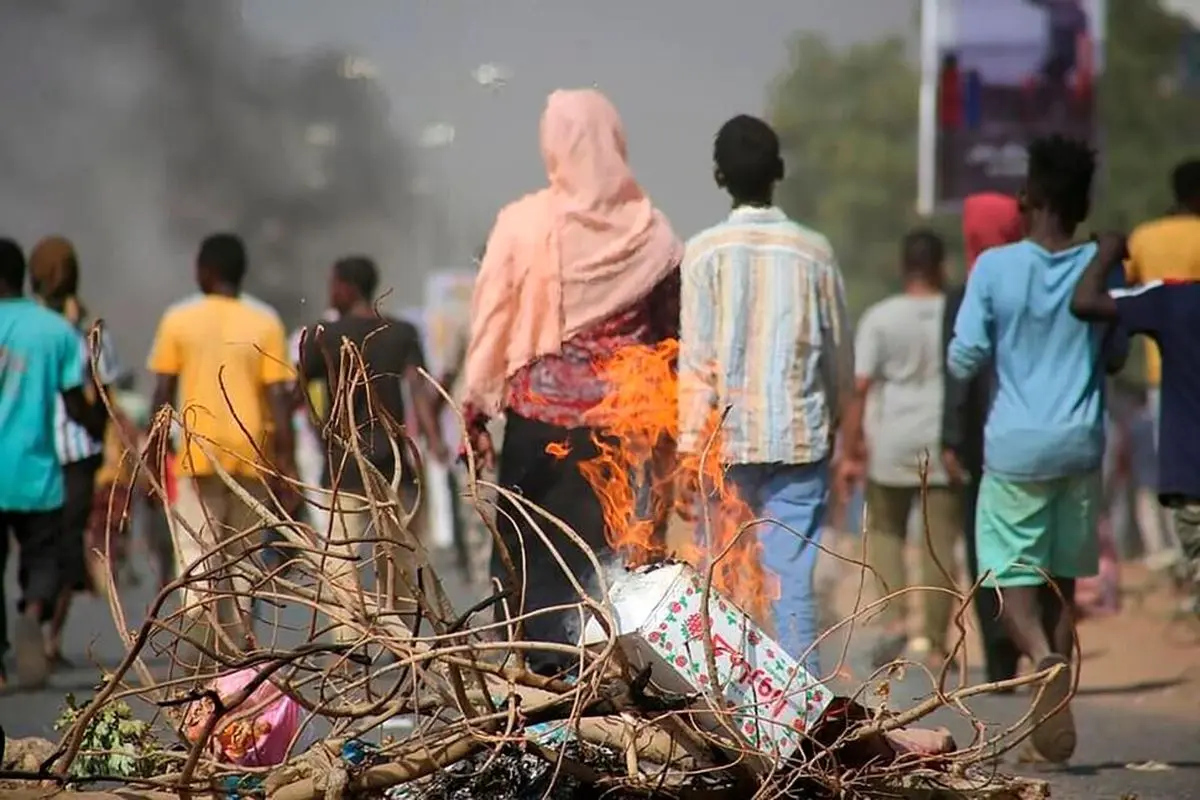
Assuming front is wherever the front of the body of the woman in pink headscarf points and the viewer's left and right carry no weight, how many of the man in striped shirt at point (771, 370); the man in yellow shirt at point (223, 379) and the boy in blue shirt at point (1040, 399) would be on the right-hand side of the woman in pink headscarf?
2

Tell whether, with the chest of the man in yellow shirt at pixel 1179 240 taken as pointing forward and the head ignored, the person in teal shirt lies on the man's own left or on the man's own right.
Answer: on the man's own left

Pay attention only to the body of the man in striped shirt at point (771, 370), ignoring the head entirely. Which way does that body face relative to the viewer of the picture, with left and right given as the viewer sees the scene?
facing away from the viewer

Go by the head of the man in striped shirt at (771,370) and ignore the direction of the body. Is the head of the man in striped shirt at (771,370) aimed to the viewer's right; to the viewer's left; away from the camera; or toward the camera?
away from the camera

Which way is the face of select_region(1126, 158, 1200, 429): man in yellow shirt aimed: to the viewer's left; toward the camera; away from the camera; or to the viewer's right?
away from the camera

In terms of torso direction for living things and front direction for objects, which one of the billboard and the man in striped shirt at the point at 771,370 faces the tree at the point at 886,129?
the man in striped shirt

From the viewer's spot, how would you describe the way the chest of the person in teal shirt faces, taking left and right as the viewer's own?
facing away from the viewer

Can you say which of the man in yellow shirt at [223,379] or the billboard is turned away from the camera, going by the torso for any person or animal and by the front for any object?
the man in yellow shirt

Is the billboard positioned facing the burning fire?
yes

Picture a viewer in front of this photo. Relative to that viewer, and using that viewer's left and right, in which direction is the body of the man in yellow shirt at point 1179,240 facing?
facing away from the viewer

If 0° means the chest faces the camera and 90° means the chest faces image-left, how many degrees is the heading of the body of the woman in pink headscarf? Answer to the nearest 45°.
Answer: approximately 180°

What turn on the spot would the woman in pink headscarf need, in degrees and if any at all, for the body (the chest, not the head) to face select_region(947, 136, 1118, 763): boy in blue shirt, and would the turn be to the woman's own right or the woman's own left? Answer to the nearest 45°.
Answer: approximately 90° to the woman's own right

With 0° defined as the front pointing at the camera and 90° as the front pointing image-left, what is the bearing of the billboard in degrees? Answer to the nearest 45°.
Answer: approximately 0°

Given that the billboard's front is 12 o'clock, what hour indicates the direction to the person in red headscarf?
The person in red headscarf is roughly at 12 o'clock from the billboard.

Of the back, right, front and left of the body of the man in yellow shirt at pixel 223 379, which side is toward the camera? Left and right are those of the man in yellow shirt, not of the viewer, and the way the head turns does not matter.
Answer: back

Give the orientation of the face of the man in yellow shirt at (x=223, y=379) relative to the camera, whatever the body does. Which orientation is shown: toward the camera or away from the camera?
away from the camera
